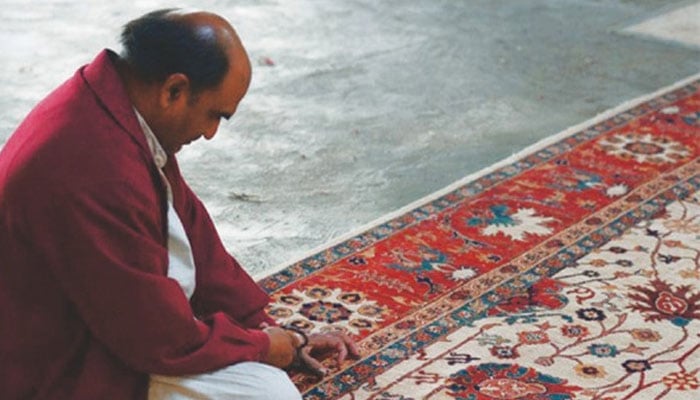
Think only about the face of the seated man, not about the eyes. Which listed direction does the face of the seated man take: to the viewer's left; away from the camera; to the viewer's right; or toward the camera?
to the viewer's right

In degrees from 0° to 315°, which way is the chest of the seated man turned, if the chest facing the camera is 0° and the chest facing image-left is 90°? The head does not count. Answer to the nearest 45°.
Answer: approximately 270°
